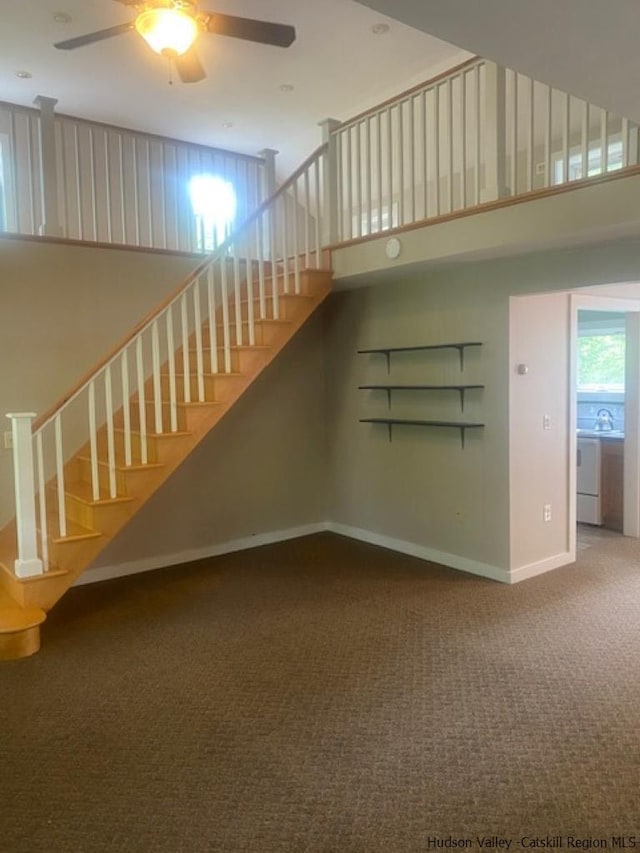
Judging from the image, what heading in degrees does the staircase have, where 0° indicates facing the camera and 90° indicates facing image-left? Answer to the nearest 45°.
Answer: approximately 45°

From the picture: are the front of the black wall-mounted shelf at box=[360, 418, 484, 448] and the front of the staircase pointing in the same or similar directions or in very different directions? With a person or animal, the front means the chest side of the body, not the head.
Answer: same or similar directions

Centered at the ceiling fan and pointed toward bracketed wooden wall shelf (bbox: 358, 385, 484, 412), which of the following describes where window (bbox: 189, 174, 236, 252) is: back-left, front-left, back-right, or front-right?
front-left

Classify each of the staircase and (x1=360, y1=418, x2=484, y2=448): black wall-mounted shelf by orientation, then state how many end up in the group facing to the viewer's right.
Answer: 0

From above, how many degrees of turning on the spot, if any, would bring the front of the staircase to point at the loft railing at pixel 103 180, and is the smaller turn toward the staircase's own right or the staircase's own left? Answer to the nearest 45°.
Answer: approximately 135° to the staircase's own right

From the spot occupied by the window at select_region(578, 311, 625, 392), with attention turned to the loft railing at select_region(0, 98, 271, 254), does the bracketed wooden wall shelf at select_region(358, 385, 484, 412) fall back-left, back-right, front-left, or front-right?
front-left

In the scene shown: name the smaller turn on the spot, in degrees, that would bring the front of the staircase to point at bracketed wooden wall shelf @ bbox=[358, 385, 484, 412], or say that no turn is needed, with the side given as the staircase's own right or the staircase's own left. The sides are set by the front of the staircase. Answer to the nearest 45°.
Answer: approximately 135° to the staircase's own left

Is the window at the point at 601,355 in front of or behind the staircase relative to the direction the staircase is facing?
behind

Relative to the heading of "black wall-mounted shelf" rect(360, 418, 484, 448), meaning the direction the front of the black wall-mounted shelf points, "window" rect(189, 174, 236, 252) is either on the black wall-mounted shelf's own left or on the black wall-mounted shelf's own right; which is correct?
on the black wall-mounted shelf's own right

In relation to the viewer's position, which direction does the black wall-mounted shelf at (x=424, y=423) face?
facing the viewer and to the left of the viewer

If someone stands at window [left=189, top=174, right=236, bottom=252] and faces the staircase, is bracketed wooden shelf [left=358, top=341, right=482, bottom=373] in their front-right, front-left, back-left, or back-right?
front-left
